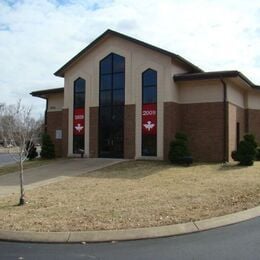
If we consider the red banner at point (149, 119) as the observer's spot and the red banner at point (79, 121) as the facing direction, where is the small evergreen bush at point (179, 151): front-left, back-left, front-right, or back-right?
back-left

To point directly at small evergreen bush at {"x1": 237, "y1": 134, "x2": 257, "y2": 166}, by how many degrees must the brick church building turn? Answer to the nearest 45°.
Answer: approximately 90° to its left

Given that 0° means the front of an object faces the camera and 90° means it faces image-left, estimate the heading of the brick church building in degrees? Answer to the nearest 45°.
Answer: approximately 45°

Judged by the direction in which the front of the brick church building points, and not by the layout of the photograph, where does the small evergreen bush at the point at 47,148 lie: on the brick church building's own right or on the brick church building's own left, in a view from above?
on the brick church building's own right
